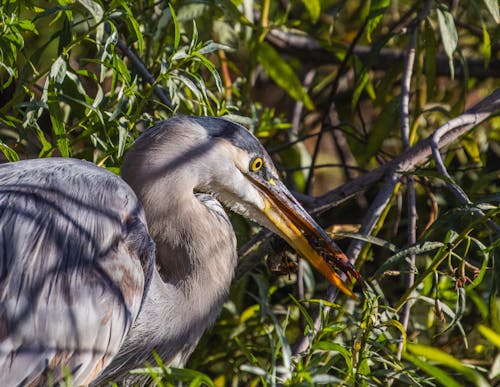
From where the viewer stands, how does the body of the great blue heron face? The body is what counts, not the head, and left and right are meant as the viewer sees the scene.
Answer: facing to the right of the viewer

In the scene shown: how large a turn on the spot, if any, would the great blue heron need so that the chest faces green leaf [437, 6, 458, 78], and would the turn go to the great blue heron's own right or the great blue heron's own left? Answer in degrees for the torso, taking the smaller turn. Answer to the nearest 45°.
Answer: approximately 45° to the great blue heron's own left

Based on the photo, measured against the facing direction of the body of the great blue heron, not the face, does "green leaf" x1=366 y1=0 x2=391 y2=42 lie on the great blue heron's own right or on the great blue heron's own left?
on the great blue heron's own left

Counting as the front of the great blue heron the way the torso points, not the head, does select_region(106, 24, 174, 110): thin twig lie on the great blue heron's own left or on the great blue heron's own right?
on the great blue heron's own left

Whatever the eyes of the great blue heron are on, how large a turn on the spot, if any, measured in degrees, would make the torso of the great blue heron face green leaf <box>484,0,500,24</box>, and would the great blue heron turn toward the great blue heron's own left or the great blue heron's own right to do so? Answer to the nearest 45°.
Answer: approximately 45° to the great blue heron's own left

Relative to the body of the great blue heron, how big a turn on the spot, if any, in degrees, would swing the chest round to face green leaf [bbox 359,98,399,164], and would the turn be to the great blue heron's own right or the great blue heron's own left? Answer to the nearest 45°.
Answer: approximately 45° to the great blue heron's own left
